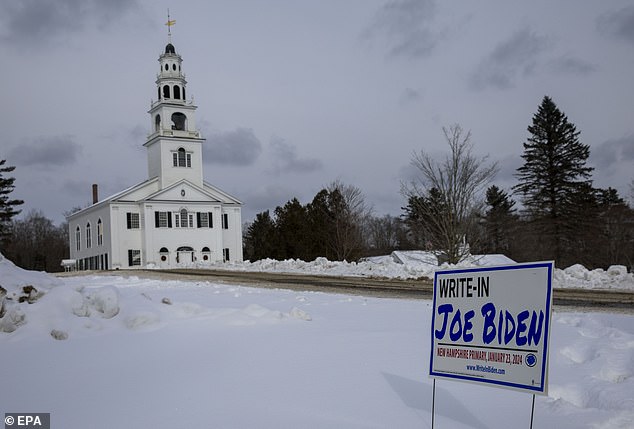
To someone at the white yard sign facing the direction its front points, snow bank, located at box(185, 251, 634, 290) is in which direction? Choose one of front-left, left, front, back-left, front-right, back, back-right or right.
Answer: back-right

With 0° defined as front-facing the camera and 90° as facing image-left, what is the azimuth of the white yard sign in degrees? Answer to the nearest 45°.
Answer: approximately 45°
